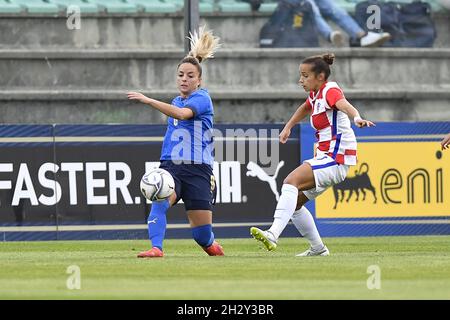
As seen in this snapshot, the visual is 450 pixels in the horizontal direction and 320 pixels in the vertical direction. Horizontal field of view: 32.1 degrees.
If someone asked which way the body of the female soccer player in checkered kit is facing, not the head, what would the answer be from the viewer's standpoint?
to the viewer's left

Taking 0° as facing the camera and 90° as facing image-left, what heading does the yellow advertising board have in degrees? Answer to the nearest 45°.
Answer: approximately 0°

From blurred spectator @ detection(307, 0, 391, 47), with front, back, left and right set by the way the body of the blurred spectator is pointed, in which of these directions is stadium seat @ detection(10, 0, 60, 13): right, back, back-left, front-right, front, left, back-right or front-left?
back-right

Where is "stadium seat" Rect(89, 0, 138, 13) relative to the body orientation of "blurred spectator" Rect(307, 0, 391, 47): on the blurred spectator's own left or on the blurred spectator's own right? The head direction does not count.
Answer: on the blurred spectator's own right

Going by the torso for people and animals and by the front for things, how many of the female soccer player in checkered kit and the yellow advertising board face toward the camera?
1

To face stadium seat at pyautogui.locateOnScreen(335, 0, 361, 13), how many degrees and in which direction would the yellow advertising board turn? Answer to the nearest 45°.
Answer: approximately 180°

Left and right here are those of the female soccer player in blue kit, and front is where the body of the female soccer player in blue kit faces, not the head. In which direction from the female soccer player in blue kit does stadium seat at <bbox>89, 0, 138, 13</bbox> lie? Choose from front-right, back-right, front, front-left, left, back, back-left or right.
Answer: back-right

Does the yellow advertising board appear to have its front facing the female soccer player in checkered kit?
yes

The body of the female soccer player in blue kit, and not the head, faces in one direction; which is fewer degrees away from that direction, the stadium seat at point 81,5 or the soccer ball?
the soccer ball

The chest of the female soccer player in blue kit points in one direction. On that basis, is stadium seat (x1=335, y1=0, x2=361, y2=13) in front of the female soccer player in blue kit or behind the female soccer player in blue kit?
behind

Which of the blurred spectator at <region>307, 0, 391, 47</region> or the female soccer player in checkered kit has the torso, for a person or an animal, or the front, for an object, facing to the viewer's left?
the female soccer player in checkered kit
